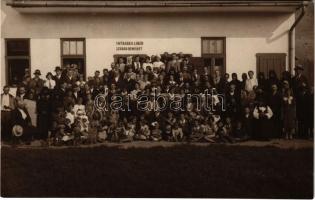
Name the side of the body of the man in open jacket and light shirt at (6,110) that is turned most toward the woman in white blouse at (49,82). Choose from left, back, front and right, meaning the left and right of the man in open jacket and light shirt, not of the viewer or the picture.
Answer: left

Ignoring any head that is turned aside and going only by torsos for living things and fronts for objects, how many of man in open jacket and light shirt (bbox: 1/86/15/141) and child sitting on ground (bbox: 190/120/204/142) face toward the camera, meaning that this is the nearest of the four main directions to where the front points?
2

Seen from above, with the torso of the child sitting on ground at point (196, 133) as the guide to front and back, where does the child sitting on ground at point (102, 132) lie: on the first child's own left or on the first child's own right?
on the first child's own right

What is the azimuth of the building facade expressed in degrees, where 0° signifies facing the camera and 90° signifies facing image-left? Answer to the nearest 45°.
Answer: approximately 0°

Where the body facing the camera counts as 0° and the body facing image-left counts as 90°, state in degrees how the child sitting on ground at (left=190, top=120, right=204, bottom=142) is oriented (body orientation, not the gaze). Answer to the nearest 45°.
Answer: approximately 0°
